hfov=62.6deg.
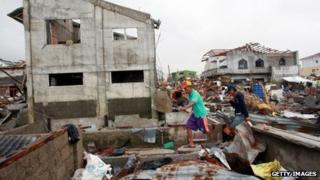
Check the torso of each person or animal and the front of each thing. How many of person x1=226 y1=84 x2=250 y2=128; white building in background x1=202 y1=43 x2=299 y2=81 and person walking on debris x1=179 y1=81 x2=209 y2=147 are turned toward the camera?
1

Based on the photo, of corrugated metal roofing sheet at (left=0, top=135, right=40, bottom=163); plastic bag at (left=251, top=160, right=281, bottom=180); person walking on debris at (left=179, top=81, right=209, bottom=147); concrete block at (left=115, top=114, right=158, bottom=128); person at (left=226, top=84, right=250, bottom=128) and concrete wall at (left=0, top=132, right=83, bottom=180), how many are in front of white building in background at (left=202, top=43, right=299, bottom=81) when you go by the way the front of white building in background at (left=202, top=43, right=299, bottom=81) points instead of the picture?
6

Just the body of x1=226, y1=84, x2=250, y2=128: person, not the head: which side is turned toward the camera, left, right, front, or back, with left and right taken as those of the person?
left

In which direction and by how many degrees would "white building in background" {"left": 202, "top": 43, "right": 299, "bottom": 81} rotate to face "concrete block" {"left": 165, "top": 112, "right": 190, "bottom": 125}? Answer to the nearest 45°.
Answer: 0° — it already faces it

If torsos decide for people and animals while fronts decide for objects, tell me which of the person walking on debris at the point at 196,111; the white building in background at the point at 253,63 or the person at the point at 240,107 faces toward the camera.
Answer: the white building in background

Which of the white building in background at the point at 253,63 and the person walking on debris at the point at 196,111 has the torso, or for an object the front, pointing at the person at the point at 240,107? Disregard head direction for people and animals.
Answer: the white building in background

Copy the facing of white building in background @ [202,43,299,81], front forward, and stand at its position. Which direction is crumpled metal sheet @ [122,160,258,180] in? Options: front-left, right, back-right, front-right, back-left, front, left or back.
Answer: front

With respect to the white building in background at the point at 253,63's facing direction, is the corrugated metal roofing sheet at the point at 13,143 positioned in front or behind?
in front

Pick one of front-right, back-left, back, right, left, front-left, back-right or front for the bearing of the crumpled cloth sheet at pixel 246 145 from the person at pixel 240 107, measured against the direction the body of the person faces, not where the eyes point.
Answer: left

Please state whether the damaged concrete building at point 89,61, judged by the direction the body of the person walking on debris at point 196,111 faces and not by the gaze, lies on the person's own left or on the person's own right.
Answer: on the person's own right

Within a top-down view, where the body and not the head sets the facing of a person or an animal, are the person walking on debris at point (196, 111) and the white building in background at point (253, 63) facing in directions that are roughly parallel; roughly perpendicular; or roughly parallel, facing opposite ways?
roughly perpendicular

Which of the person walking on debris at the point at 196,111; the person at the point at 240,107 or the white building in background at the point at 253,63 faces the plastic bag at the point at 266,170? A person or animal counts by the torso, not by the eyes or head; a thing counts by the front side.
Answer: the white building in background

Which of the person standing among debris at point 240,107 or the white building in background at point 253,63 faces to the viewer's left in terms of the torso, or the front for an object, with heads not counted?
the person standing among debris

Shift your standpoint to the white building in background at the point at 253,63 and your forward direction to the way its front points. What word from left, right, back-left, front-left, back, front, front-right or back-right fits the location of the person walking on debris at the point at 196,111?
front

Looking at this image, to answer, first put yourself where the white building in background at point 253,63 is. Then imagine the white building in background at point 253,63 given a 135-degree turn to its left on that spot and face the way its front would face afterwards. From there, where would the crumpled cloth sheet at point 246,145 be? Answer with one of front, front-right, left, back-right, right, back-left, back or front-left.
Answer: back-right

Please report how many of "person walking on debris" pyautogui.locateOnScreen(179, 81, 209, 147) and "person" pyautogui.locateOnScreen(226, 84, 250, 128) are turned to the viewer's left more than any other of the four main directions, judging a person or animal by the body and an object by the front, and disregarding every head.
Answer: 2

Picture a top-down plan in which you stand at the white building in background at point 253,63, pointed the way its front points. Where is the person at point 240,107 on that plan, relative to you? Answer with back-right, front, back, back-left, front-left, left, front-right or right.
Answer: front

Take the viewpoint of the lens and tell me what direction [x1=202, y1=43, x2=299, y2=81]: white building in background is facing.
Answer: facing the viewer

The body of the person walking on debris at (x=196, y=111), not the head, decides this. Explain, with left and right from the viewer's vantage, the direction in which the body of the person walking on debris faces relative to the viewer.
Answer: facing to the left of the viewer
